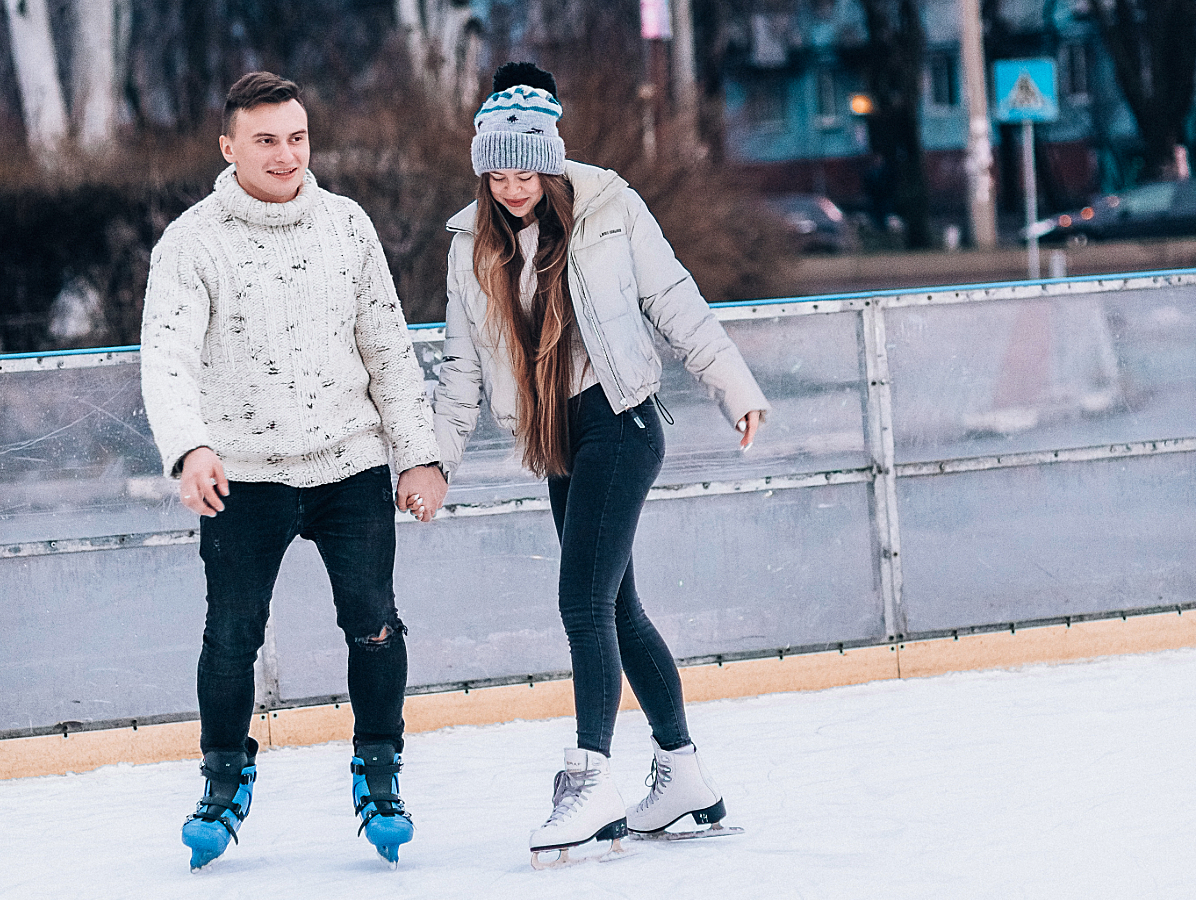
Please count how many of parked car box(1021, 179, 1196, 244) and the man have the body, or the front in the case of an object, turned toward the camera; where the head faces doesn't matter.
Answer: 1

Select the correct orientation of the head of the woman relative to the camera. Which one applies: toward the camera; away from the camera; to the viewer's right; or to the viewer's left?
toward the camera

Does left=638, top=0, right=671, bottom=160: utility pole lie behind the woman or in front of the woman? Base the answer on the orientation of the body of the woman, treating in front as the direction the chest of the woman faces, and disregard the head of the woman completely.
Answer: behind

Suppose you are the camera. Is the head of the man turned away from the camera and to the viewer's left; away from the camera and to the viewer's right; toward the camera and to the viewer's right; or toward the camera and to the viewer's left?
toward the camera and to the viewer's right

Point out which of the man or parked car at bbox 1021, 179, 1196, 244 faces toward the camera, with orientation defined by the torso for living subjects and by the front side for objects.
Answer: the man

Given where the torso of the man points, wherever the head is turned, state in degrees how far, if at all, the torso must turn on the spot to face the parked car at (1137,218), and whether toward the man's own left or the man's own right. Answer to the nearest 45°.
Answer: approximately 135° to the man's own left

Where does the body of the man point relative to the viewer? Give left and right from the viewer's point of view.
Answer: facing the viewer

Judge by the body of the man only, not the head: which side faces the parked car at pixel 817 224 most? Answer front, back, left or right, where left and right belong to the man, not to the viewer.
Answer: back
